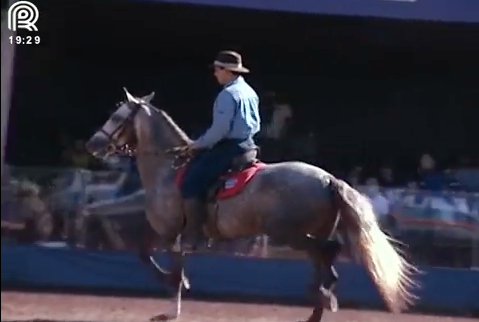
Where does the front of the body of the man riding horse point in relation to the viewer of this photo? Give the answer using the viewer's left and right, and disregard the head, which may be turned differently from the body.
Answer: facing to the left of the viewer

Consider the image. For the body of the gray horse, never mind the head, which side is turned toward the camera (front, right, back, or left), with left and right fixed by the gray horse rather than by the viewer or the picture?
left

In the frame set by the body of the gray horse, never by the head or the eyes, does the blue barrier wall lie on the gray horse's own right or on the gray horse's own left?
on the gray horse's own right

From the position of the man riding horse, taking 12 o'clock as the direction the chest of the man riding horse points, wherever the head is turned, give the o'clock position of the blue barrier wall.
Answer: The blue barrier wall is roughly at 3 o'clock from the man riding horse.
